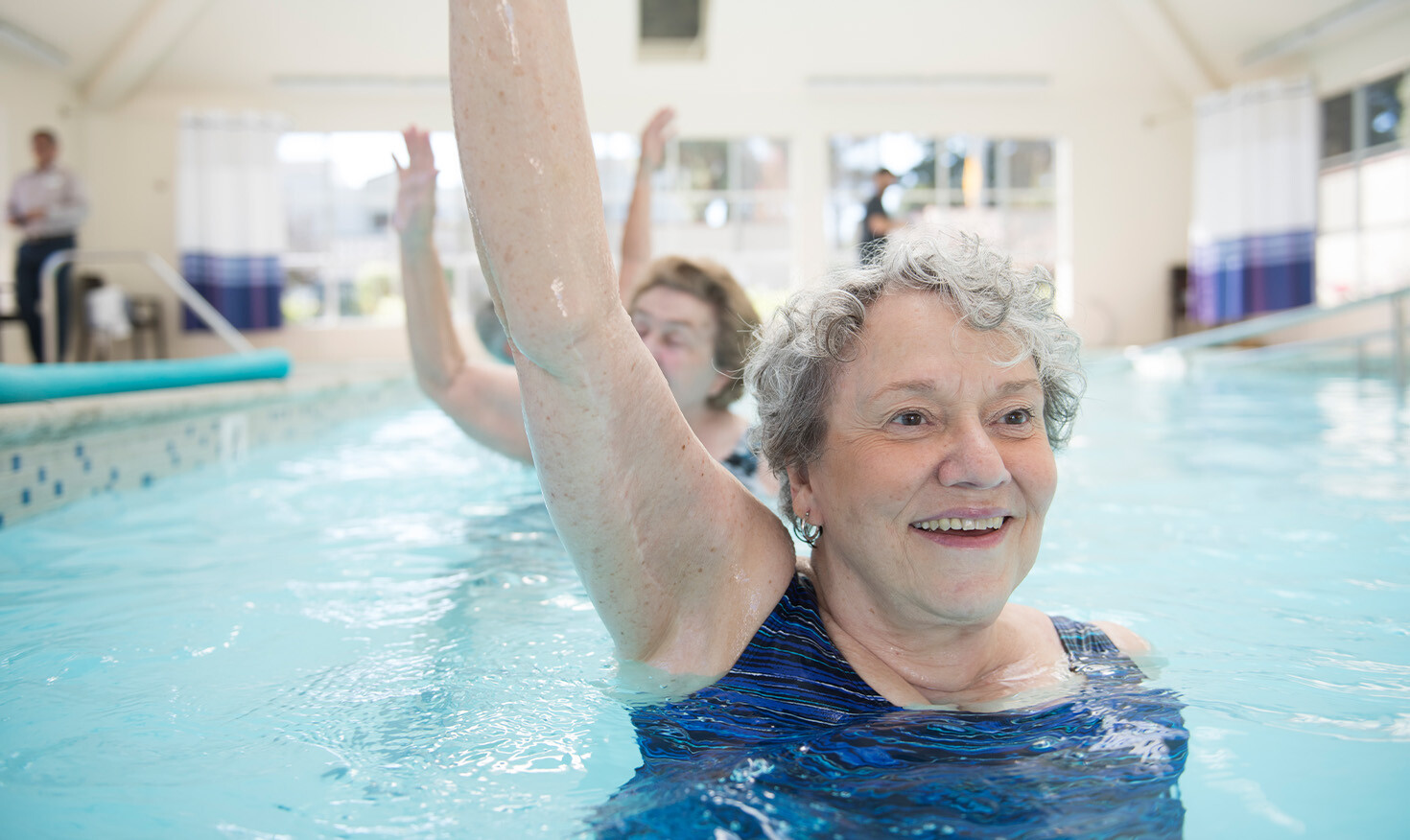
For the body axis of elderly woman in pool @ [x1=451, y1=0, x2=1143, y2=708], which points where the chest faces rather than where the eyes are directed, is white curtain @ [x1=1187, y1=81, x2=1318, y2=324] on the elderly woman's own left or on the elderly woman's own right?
on the elderly woman's own left

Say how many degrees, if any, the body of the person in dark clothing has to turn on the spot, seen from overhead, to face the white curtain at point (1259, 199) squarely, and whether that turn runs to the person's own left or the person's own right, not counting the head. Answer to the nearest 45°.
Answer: approximately 45° to the person's own left

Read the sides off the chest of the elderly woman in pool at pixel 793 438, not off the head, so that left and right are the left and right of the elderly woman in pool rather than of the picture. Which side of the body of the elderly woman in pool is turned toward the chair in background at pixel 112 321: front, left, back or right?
back

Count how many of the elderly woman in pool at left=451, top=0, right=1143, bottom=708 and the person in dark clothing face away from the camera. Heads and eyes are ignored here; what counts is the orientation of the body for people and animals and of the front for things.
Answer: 0

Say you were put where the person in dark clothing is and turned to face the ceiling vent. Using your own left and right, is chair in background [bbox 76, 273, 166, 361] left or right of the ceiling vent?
right

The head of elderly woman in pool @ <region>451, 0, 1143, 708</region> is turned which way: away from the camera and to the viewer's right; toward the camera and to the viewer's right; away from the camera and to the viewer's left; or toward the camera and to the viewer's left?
toward the camera and to the viewer's right
